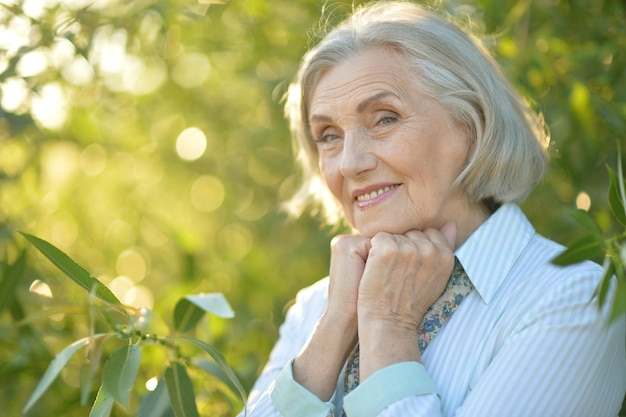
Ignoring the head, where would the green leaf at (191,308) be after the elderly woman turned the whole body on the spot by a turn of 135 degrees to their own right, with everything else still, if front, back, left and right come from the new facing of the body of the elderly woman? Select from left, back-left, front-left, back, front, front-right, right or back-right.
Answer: left

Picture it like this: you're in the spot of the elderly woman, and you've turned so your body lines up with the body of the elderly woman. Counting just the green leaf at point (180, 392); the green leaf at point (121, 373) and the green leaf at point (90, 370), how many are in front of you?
3

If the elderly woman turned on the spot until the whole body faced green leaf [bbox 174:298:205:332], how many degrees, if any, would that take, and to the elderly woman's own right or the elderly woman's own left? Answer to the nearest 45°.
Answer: approximately 45° to the elderly woman's own right

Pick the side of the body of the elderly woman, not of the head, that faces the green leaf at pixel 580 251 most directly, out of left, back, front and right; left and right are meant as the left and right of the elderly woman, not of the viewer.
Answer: left

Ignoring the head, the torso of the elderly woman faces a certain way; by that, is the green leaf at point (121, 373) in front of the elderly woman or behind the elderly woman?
in front

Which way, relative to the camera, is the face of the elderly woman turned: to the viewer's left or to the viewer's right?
to the viewer's left
